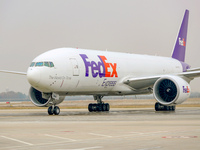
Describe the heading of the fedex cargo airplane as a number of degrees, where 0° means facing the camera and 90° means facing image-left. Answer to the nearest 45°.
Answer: approximately 45°
